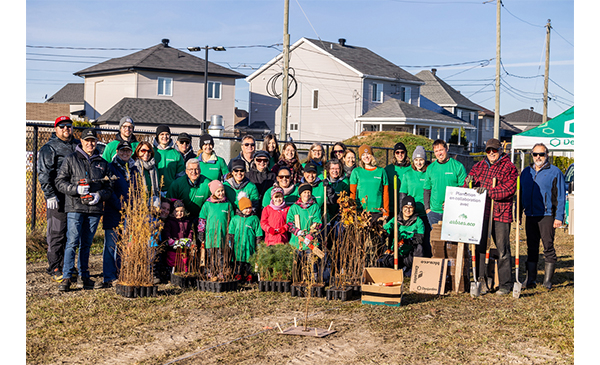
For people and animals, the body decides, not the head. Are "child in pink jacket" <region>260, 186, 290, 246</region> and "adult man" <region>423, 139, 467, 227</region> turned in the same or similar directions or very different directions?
same or similar directions

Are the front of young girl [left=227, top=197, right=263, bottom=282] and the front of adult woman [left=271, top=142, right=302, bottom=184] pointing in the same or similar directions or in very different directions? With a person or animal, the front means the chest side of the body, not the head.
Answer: same or similar directions

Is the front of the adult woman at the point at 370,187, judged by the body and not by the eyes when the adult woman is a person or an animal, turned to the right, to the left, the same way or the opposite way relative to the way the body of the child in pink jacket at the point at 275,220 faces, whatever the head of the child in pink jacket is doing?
the same way

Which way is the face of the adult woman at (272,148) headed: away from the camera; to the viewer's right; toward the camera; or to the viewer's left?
toward the camera

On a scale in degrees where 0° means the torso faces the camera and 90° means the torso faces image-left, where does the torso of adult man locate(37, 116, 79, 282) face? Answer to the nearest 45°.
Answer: approximately 315°

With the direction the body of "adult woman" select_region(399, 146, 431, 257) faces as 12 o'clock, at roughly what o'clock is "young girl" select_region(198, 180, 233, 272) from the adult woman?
The young girl is roughly at 2 o'clock from the adult woman.

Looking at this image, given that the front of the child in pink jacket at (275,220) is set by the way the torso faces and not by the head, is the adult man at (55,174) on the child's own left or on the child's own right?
on the child's own right

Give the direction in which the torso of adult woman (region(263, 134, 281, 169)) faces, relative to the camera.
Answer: toward the camera

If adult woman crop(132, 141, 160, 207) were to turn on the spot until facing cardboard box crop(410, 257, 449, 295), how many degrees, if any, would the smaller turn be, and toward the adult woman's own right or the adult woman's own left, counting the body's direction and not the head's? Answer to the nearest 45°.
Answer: approximately 90° to the adult woman's own left

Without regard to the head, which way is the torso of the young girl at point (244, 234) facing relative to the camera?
toward the camera

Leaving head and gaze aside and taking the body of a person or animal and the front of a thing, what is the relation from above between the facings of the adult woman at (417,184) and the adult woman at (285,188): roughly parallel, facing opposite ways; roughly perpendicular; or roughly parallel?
roughly parallel

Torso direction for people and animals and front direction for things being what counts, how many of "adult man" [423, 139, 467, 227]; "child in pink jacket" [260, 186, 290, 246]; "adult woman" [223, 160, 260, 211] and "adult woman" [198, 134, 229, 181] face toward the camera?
4

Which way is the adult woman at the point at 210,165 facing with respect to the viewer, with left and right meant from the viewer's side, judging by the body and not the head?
facing the viewer

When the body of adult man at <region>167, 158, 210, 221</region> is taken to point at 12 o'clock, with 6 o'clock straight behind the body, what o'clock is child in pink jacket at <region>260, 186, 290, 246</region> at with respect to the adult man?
The child in pink jacket is roughly at 10 o'clock from the adult man.

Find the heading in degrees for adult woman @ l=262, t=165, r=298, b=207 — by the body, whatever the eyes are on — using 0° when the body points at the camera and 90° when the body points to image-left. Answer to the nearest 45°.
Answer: approximately 0°

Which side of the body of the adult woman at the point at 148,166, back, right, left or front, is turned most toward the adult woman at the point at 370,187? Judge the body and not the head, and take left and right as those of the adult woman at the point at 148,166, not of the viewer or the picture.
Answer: left

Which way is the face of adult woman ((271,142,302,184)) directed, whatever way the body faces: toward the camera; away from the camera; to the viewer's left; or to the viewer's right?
toward the camera
